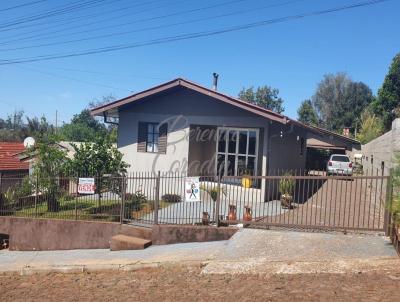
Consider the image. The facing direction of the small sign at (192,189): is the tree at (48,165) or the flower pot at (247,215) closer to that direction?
the flower pot

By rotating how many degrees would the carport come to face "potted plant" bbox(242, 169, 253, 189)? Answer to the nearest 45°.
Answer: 0° — it already faces it

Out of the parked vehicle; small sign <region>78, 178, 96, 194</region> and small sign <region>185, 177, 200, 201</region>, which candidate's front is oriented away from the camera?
the parked vehicle

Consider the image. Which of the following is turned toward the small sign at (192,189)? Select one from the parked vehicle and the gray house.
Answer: the gray house

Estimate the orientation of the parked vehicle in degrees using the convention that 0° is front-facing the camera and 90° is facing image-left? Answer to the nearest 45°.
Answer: approximately 180°

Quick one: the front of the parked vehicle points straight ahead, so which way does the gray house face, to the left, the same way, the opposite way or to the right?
the opposite way

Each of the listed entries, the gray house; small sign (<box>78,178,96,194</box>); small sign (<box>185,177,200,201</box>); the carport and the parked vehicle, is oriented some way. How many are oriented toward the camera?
4

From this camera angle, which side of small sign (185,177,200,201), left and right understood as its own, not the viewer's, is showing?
front

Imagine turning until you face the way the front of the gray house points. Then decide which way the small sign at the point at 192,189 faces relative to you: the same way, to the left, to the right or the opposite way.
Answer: the same way

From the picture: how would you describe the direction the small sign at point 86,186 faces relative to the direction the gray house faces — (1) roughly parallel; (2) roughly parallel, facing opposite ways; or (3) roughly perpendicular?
roughly parallel

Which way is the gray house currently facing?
toward the camera

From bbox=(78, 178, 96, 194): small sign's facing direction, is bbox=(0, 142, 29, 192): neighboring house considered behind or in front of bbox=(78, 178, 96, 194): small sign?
behind

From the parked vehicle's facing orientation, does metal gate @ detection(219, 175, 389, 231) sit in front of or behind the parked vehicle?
behind

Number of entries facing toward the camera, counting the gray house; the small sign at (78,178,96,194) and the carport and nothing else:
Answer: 3
